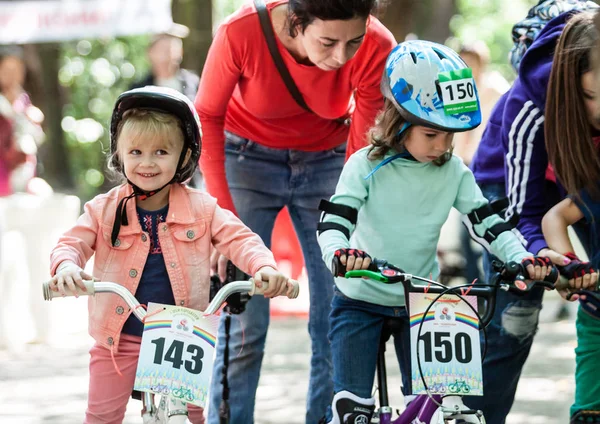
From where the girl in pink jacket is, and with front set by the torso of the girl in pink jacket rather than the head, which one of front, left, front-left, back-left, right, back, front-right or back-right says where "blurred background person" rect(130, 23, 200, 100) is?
back

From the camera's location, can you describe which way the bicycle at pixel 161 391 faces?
facing the viewer

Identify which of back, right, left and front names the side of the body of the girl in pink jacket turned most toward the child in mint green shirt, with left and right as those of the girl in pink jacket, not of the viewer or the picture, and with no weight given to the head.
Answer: left

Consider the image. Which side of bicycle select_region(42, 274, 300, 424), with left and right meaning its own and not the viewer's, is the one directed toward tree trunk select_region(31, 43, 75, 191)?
back

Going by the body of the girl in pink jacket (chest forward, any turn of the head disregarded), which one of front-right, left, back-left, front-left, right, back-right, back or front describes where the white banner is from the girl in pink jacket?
back

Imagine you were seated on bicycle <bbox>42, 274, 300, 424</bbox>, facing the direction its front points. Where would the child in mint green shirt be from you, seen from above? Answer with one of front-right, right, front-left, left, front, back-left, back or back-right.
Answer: left

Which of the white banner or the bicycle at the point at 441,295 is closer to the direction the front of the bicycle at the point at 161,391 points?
the bicycle

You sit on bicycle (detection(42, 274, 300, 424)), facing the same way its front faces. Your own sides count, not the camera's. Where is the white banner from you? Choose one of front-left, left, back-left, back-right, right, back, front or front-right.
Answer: back

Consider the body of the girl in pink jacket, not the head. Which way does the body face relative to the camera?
toward the camera

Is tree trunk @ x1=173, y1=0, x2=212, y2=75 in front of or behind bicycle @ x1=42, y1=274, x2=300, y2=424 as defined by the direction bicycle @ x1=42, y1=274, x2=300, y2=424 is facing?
behind

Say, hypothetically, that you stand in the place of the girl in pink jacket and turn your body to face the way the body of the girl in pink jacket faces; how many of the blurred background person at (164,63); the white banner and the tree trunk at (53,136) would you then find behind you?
3

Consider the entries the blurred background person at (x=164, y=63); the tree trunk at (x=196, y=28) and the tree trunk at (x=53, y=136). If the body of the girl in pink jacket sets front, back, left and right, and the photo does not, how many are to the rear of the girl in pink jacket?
3

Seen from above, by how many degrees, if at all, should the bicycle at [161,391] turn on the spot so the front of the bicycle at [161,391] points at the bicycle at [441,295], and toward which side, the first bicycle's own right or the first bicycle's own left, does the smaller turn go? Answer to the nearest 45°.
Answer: approximately 90° to the first bicycle's own left
